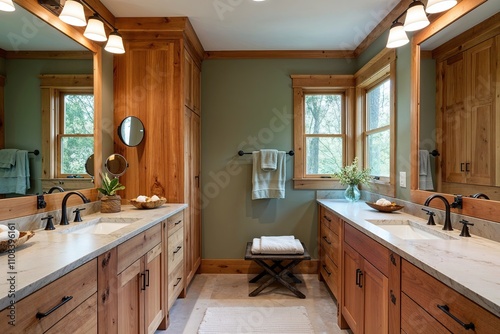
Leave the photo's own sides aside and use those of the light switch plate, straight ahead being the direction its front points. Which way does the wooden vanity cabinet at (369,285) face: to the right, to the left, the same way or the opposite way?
the same way

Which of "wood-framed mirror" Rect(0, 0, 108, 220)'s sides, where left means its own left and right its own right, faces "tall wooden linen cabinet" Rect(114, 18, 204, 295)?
left

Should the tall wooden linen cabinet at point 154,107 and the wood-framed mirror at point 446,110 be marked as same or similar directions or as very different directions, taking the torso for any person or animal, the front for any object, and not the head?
very different directions

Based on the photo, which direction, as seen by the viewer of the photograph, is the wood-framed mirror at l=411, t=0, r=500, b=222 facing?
facing the viewer and to the left of the viewer

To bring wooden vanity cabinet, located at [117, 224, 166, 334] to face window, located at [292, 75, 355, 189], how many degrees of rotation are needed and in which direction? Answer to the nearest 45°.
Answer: approximately 90° to its left

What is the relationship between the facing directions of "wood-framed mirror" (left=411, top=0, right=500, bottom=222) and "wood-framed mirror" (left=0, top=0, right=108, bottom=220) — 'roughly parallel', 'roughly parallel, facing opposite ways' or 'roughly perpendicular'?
roughly parallel, facing opposite ways

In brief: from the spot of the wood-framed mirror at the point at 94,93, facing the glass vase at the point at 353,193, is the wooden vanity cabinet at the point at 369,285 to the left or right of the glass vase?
right

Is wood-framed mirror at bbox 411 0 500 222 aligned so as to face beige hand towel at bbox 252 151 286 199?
no

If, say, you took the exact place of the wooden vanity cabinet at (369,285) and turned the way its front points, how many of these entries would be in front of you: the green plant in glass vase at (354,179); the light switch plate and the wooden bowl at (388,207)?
0

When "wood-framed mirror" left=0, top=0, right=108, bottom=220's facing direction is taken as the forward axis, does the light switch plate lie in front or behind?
in front

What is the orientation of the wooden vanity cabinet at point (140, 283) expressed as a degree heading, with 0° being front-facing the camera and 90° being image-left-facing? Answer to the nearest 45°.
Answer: approximately 315°

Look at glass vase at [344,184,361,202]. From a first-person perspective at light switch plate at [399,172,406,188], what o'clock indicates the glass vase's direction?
The glass vase is roughly at 3 o'clock from the light switch plate.

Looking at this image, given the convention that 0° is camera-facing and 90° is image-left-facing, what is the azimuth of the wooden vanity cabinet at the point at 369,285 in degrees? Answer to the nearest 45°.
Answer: approximately 45°

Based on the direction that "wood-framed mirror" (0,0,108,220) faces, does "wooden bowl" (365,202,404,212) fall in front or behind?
in front

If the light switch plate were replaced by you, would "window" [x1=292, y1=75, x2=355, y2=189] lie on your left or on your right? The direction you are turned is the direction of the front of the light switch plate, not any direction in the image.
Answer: on your right
